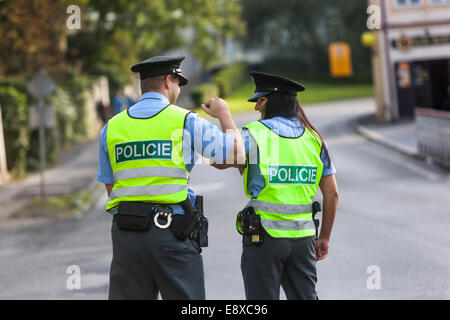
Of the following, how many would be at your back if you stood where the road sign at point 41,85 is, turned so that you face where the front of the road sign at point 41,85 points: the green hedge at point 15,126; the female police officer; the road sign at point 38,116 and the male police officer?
2

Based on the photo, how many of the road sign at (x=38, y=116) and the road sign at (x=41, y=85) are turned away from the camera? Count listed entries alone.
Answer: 2

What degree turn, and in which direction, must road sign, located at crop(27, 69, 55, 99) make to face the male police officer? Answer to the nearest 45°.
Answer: approximately 180°

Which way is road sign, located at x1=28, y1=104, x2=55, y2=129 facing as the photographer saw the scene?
facing away from the viewer

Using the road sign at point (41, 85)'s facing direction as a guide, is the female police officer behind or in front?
behind

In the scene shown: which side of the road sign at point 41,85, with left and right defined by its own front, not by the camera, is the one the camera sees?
back

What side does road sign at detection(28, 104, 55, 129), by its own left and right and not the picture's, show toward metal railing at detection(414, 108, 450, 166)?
right

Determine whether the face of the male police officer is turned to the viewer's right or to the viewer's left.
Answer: to the viewer's right

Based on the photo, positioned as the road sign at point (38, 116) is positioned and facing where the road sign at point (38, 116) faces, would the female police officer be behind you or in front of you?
behind

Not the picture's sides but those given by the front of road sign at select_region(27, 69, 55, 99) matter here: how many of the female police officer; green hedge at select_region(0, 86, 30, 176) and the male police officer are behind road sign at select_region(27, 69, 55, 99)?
2

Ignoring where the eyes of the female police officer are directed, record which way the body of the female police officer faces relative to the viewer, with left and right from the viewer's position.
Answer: facing away from the viewer and to the left of the viewer
